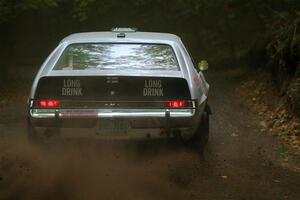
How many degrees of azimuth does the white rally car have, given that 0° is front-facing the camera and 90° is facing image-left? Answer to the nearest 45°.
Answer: approximately 180°
